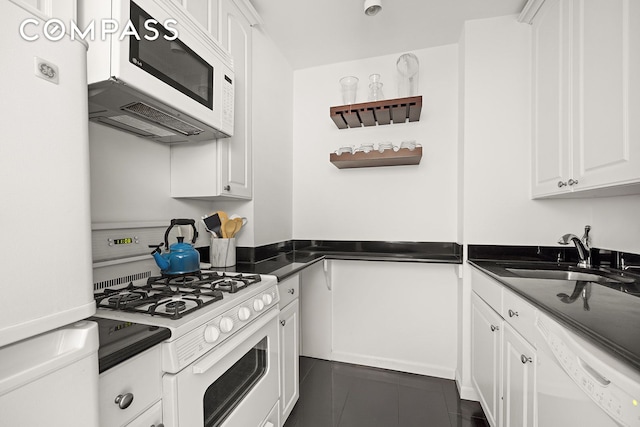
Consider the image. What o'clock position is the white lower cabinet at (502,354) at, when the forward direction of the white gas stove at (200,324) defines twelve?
The white lower cabinet is roughly at 11 o'clock from the white gas stove.

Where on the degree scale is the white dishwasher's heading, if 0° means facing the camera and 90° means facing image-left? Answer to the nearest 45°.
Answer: approximately 45°

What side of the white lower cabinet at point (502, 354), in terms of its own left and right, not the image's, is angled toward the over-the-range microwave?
front

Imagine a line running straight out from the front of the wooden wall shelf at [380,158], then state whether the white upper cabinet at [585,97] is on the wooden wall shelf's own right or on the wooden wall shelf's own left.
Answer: on the wooden wall shelf's own left

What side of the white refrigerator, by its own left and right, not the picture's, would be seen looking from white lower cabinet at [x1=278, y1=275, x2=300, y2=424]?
left

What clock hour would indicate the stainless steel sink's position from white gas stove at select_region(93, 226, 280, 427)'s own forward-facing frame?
The stainless steel sink is roughly at 11 o'clock from the white gas stove.

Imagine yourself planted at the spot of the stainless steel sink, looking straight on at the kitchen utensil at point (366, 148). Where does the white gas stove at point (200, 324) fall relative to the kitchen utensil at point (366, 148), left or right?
left

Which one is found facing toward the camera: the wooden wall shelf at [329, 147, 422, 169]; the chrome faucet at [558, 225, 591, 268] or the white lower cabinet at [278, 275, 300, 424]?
the wooden wall shelf

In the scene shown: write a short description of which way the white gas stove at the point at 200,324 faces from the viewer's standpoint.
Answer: facing the viewer and to the right of the viewer

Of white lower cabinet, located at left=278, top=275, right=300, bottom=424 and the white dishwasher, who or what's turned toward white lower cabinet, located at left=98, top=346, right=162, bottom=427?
the white dishwasher

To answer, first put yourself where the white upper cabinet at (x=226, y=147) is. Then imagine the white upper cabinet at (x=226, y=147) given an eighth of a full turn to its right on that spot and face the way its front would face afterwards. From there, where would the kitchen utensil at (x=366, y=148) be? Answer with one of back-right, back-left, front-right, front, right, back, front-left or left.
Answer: left

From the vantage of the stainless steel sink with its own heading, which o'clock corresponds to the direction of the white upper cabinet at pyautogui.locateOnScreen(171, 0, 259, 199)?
The white upper cabinet is roughly at 12 o'clock from the stainless steel sink.

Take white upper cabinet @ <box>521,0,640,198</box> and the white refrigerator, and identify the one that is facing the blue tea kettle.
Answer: the white upper cabinet

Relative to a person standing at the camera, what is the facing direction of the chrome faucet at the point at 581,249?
facing to the left of the viewer

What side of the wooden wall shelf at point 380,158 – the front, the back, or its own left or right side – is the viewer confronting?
front
